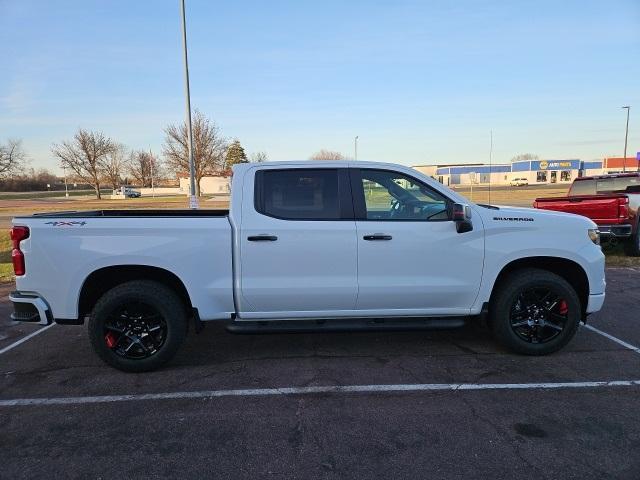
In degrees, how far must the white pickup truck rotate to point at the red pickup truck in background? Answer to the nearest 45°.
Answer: approximately 45° to its left

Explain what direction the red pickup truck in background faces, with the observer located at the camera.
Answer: facing away from the viewer and to the right of the viewer

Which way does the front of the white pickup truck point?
to the viewer's right

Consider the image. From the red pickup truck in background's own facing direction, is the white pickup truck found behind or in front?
behind

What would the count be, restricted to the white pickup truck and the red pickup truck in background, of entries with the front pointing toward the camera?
0
